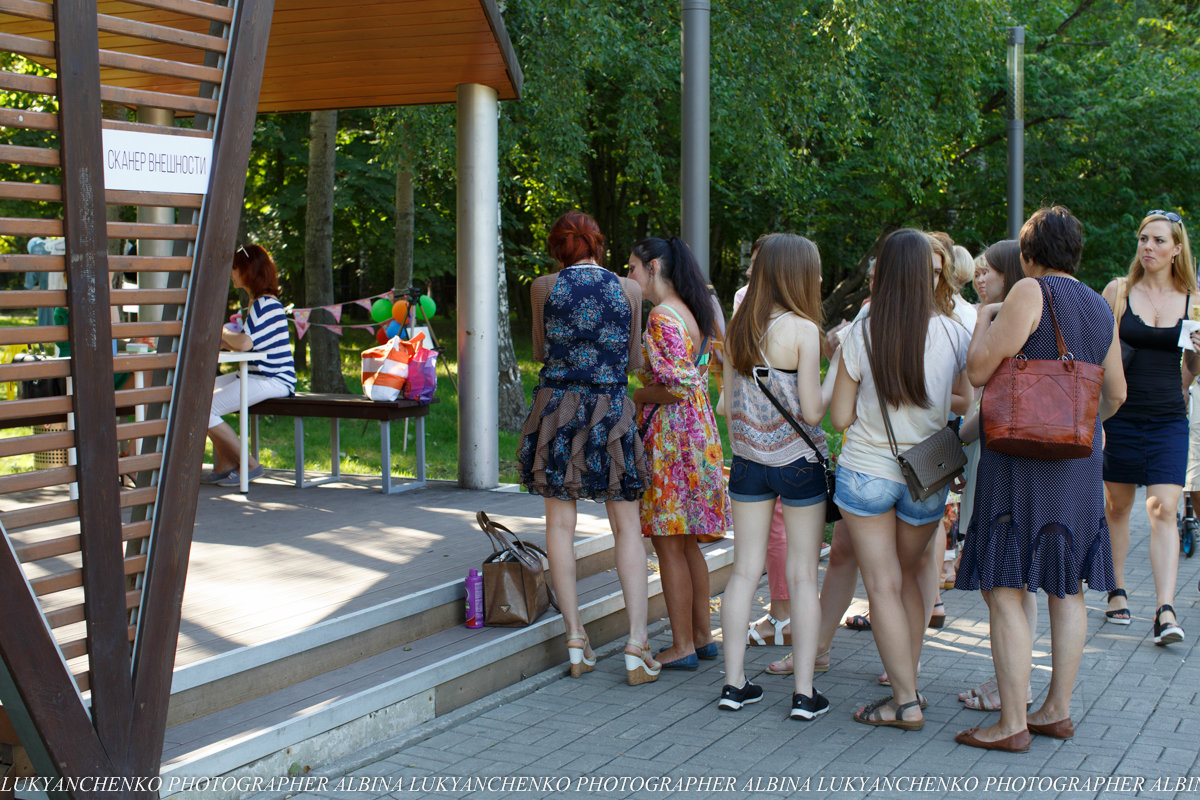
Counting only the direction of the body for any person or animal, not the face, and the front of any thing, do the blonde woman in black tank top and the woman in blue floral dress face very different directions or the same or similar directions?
very different directions

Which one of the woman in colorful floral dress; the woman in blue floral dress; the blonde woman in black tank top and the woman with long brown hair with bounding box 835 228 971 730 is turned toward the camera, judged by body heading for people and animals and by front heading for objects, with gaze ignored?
the blonde woman in black tank top

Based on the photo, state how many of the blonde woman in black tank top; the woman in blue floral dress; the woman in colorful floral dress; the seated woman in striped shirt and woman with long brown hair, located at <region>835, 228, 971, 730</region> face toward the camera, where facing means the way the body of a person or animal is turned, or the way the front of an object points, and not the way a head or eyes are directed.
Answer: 1

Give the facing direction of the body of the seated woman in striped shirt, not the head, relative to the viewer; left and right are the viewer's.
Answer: facing to the left of the viewer

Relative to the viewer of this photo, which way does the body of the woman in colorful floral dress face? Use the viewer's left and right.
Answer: facing to the left of the viewer

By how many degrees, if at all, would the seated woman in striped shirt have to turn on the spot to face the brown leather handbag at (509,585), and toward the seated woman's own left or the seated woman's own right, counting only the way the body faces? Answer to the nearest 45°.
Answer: approximately 90° to the seated woman's own left

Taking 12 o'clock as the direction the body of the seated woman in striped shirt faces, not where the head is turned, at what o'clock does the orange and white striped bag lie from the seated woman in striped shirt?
The orange and white striped bag is roughly at 7 o'clock from the seated woman in striped shirt.

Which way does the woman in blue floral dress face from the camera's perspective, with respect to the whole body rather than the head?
away from the camera

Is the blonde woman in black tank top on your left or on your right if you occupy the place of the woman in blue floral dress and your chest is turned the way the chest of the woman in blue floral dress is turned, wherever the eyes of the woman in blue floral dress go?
on your right

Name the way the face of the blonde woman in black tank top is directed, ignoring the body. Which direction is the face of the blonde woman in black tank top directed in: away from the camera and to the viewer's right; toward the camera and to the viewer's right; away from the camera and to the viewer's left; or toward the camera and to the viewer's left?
toward the camera and to the viewer's left

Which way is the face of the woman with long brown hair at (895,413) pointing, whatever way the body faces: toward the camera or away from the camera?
away from the camera

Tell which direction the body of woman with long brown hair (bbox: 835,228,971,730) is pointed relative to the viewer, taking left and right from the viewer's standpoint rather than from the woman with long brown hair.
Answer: facing away from the viewer

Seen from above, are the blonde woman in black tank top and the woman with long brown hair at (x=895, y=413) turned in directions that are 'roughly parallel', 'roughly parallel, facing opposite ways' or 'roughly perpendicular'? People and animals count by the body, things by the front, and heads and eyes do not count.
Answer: roughly parallel, facing opposite ways

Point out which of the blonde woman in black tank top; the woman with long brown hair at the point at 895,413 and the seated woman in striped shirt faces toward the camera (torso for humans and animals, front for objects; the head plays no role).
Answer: the blonde woman in black tank top
